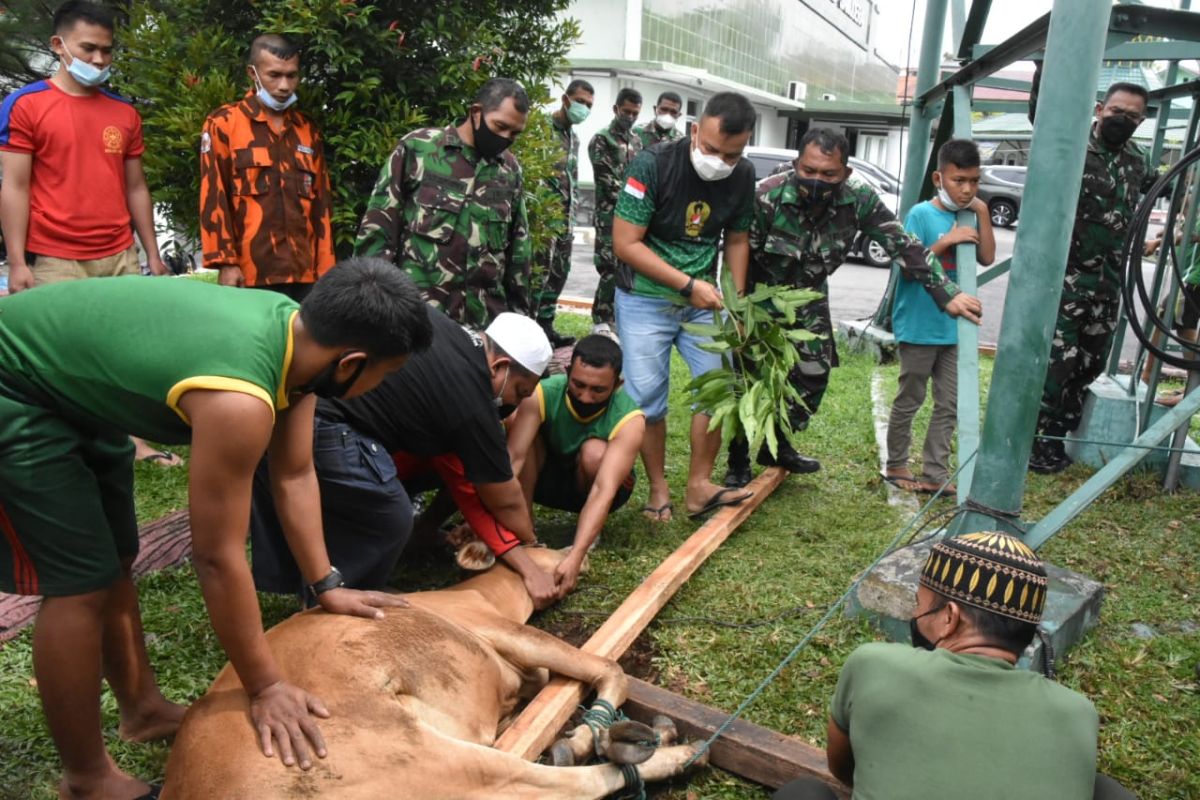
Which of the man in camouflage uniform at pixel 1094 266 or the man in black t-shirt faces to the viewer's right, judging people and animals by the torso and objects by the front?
the man in black t-shirt

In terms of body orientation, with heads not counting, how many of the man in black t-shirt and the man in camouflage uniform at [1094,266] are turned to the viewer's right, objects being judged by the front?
1

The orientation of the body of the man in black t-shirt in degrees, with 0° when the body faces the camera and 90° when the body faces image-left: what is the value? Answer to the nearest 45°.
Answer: approximately 270°

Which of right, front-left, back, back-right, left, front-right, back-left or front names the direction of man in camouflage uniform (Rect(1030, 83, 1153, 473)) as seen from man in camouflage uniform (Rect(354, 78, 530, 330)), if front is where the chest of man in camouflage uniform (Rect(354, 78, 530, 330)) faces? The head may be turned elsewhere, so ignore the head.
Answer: front-left

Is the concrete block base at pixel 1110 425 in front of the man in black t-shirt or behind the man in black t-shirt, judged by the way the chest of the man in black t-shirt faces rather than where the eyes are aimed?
in front

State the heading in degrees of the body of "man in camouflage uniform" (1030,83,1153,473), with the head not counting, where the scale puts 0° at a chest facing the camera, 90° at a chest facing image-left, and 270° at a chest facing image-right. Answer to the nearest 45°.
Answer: approximately 45°

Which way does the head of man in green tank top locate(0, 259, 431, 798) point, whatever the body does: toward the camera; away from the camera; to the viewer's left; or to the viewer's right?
to the viewer's right

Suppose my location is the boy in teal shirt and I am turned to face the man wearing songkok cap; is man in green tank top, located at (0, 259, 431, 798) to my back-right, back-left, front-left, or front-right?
front-right
